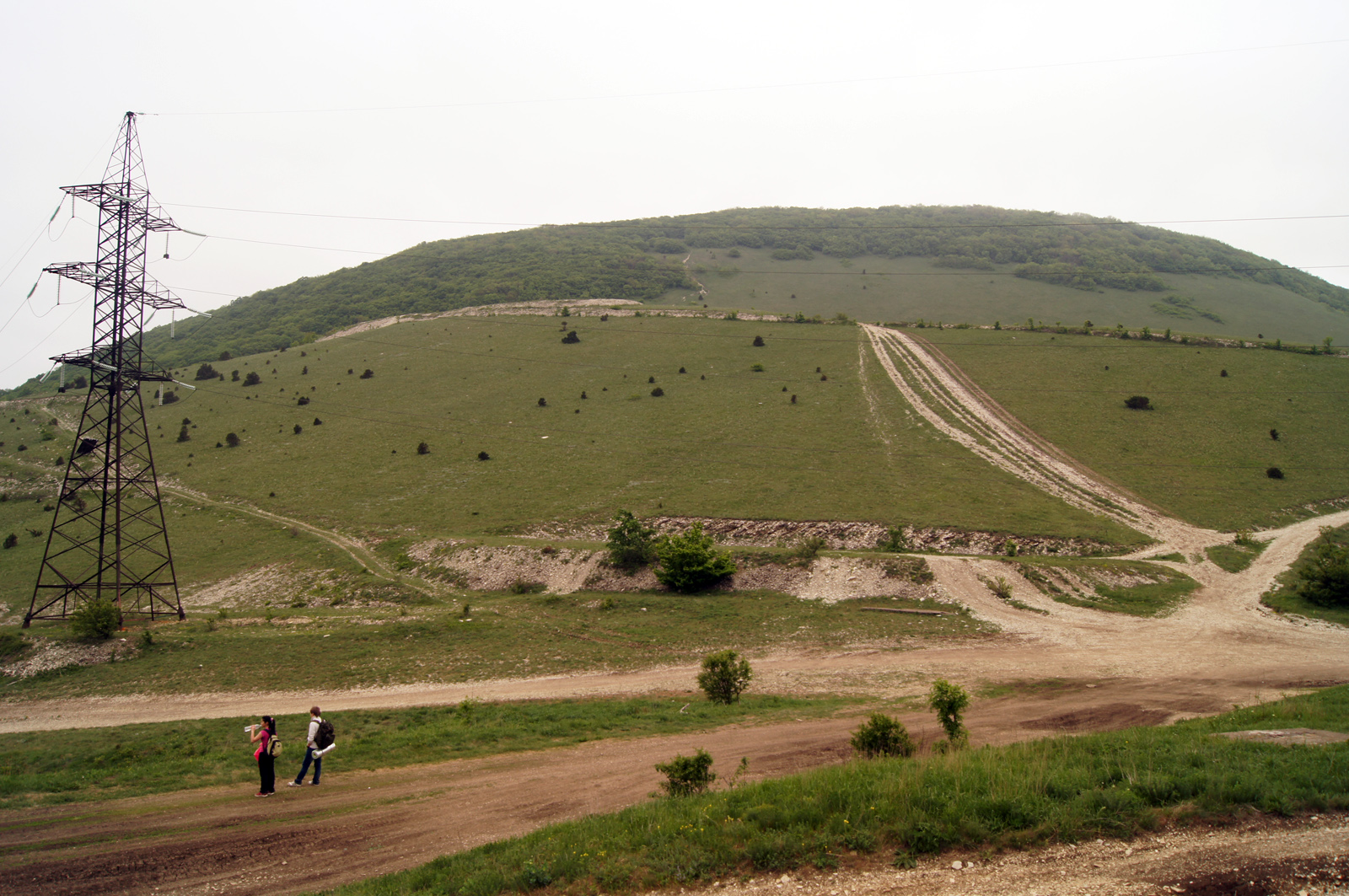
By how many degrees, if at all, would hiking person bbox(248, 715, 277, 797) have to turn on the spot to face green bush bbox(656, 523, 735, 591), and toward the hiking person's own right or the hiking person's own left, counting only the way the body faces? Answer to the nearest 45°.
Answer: approximately 135° to the hiking person's own right

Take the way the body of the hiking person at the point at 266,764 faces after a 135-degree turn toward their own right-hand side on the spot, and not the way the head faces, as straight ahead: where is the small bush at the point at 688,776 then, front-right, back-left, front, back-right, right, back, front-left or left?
right

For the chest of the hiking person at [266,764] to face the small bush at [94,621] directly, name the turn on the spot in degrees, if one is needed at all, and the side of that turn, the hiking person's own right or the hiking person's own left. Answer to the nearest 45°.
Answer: approximately 90° to the hiking person's own right

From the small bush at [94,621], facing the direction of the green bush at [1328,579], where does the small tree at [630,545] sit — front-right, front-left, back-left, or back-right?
front-left

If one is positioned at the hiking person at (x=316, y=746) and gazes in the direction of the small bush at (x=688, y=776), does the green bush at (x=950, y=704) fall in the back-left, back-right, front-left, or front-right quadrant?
front-left

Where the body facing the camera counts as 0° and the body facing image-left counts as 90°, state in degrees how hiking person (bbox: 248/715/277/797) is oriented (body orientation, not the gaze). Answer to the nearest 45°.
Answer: approximately 90°

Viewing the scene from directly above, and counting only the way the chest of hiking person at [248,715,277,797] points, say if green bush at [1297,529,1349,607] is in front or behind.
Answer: behind
